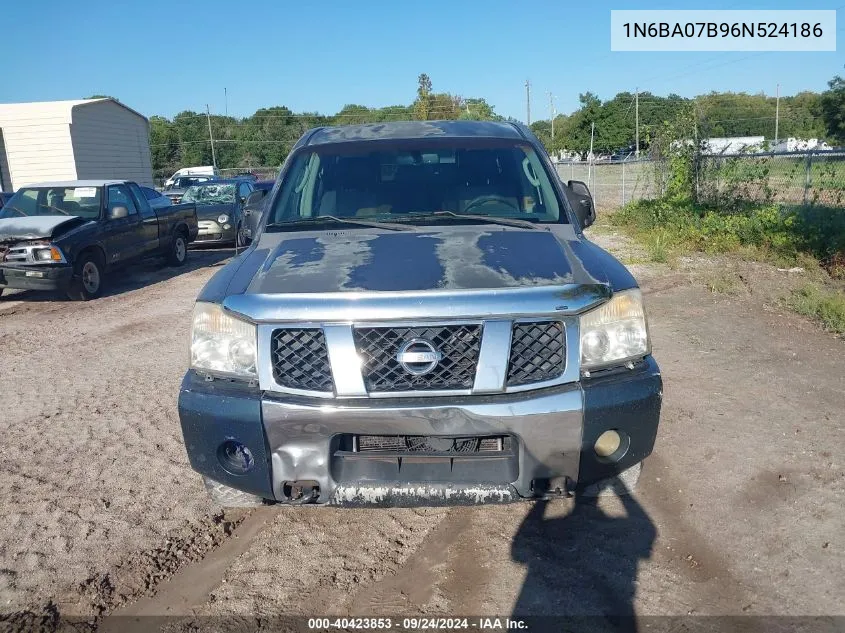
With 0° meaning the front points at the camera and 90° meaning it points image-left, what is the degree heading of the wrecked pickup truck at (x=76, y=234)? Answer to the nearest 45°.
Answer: approximately 45°

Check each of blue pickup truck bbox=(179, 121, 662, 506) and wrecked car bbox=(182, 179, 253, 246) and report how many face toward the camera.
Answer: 2

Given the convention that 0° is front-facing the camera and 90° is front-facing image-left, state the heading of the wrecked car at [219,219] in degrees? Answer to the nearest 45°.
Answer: approximately 0°

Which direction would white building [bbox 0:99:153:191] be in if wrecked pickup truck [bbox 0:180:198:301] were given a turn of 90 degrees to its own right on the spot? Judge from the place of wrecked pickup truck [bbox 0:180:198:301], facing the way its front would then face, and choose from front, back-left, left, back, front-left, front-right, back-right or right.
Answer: front-right

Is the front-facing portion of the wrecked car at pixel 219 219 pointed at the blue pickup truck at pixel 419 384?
yes

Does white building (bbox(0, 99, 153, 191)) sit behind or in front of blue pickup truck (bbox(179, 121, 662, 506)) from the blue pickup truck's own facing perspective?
behind

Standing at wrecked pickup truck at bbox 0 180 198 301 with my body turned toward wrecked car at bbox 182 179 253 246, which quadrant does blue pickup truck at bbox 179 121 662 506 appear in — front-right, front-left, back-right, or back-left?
back-right

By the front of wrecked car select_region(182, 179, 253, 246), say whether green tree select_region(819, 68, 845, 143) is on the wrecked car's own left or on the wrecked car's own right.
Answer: on the wrecked car's own left

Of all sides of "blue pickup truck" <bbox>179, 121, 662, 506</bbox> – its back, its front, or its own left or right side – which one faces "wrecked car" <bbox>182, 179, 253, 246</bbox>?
back

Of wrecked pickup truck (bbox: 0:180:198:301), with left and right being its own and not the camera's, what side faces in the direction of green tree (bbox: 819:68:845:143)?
back

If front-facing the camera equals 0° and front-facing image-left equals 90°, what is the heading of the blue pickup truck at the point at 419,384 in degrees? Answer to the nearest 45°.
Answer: approximately 0°

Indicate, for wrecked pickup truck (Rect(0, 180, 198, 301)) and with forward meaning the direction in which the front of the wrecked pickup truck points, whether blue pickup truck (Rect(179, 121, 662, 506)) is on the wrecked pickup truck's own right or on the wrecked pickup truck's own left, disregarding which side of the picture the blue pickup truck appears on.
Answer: on the wrecked pickup truck's own left

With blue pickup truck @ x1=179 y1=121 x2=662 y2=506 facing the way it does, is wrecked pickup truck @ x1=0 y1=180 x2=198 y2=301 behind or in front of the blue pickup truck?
behind
